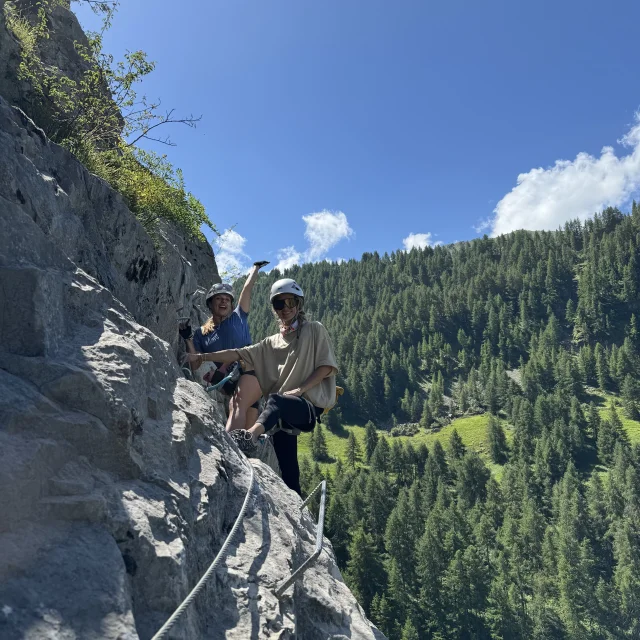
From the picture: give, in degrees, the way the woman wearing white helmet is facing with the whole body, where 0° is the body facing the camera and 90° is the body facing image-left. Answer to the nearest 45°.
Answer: approximately 45°

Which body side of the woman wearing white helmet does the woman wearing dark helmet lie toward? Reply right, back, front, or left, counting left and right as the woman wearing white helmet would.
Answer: right
